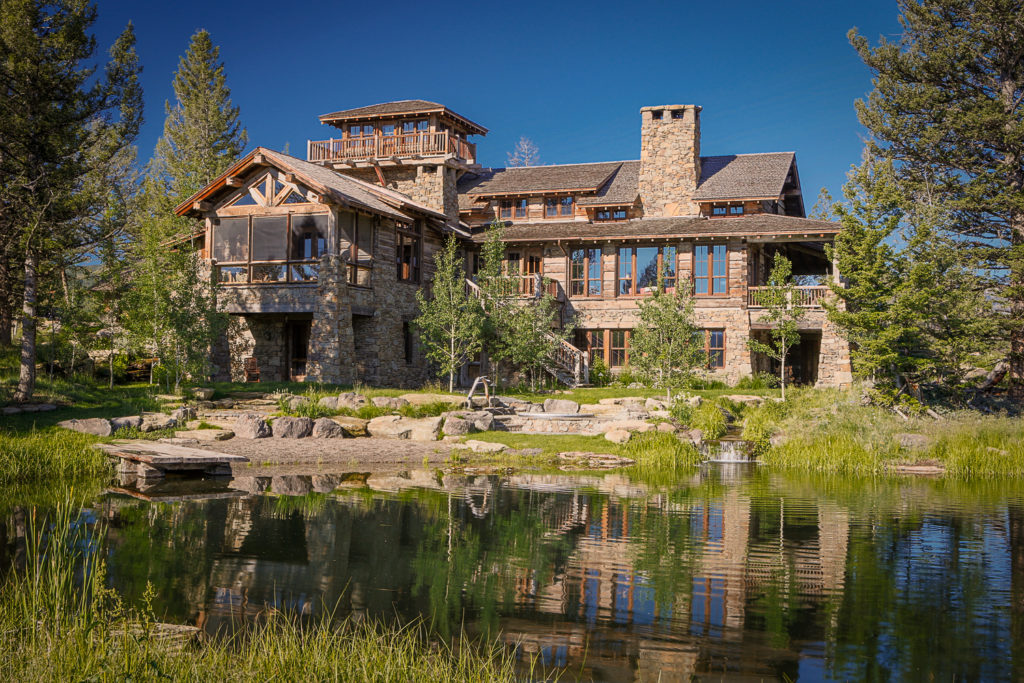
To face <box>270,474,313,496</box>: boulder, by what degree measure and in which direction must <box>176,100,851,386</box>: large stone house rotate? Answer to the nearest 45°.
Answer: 0° — it already faces it

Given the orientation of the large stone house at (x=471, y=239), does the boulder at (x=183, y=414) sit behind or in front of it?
in front

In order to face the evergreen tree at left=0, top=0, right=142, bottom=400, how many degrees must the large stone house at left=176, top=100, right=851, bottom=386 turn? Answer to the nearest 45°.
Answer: approximately 45° to its right

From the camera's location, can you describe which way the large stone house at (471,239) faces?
facing the viewer

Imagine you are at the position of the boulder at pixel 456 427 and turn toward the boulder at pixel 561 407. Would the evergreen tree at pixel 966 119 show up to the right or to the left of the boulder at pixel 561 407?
right

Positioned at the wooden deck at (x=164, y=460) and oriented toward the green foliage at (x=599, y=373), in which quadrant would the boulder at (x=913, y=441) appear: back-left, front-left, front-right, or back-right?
front-right

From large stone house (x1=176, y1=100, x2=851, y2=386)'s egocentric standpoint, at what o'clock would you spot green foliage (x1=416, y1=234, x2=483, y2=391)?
The green foliage is roughly at 12 o'clock from the large stone house.

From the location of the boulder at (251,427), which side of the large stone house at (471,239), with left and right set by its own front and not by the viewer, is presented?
front

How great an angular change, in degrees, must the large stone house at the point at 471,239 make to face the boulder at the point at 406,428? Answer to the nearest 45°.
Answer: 0° — it already faces it

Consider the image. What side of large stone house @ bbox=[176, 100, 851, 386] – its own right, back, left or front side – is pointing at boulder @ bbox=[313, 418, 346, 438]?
front

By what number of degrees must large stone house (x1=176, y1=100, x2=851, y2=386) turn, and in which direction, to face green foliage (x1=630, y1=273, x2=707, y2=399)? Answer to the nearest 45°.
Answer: approximately 45° to its left

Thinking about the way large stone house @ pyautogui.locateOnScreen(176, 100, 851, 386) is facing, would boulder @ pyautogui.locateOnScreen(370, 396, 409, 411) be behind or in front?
in front
